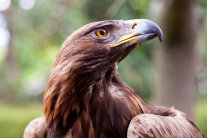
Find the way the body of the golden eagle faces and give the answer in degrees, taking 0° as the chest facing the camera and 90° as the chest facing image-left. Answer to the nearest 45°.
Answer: approximately 0°
